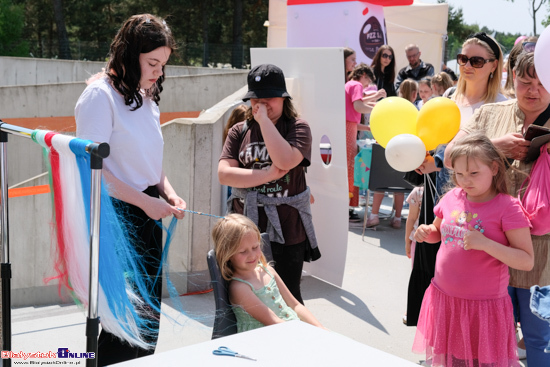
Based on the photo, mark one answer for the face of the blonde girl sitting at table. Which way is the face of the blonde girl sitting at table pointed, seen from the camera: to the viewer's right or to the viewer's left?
to the viewer's right

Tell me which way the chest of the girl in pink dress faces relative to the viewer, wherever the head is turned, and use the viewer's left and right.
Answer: facing the viewer and to the left of the viewer

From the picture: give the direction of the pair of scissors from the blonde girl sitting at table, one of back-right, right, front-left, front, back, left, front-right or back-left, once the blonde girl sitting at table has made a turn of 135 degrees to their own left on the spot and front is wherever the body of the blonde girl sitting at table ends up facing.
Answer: back

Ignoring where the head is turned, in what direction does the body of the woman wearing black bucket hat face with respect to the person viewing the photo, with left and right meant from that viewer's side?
facing the viewer

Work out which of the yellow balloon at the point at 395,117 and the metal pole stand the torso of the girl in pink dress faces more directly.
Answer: the metal pole stand

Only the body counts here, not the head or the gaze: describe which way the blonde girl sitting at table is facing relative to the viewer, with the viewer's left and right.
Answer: facing the viewer and to the right of the viewer

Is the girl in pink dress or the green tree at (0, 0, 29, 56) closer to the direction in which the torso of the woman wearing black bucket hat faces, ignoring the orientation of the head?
the girl in pink dress

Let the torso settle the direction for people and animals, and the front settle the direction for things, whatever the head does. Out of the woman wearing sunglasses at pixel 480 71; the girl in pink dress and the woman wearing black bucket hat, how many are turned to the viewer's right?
0

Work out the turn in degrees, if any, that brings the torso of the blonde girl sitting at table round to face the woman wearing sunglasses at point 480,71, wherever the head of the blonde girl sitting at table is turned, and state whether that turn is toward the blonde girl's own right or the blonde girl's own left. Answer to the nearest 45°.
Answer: approximately 90° to the blonde girl's own left

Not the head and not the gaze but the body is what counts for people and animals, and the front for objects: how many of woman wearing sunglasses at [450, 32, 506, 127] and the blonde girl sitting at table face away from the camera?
0

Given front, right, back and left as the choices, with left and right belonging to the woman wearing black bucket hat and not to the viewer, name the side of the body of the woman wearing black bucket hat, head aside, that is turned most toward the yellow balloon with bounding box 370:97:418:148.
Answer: left

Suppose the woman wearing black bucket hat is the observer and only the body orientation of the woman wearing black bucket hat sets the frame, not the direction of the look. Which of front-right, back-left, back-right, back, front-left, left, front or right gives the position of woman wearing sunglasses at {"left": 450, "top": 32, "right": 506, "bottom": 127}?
left

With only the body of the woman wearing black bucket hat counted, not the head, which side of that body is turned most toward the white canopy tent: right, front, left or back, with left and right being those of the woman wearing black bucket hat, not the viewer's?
back

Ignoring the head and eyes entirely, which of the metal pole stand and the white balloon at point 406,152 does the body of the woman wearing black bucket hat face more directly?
the metal pole stand

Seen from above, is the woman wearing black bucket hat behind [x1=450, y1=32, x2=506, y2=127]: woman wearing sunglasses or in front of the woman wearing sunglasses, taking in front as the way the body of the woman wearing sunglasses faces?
in front
